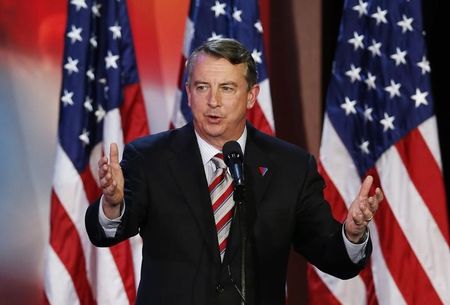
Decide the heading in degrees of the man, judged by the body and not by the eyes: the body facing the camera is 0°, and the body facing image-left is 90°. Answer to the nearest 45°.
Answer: approximately 0°

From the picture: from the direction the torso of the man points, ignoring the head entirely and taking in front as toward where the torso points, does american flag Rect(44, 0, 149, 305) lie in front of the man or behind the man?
behind

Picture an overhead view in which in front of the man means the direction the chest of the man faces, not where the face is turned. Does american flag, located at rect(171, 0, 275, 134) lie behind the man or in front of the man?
behind
